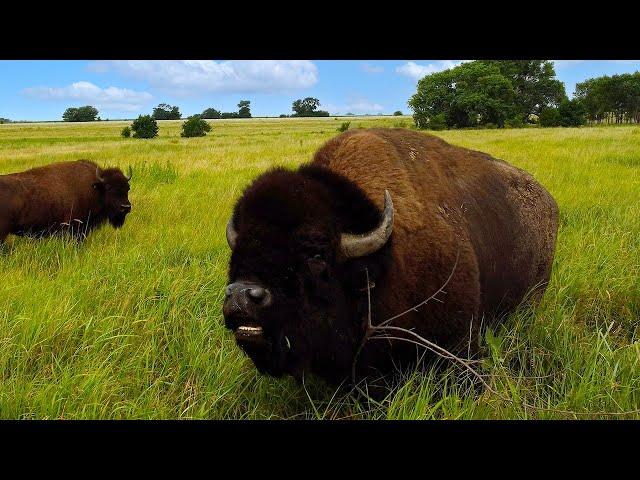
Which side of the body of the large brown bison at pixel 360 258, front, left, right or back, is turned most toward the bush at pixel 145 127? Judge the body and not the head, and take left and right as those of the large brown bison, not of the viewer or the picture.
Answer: right

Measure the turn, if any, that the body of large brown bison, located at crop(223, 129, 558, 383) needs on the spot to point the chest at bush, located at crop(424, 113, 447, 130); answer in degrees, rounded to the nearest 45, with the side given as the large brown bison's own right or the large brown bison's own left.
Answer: approximately 135° to the large brown bison's own right

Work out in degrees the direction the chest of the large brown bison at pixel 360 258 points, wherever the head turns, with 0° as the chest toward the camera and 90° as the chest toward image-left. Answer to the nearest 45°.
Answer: approximately 45°

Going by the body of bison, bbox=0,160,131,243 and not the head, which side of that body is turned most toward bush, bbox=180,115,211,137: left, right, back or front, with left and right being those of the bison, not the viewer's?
left

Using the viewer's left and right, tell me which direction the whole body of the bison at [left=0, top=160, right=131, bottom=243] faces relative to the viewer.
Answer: facing to the right of the viewer

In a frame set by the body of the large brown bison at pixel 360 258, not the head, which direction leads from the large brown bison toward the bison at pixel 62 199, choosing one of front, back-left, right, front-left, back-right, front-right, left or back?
right

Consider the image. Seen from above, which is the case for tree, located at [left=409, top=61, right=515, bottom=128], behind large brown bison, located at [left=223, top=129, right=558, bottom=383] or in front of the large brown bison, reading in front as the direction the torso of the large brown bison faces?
behind

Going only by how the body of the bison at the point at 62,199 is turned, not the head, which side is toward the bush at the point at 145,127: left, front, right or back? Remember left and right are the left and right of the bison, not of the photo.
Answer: left

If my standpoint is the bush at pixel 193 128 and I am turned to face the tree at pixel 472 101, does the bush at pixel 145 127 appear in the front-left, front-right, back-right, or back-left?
back-left

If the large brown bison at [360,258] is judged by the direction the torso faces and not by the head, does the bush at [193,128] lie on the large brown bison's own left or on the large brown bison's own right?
on the large brown bison's own right

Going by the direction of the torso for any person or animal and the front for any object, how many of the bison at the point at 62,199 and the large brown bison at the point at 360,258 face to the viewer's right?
1

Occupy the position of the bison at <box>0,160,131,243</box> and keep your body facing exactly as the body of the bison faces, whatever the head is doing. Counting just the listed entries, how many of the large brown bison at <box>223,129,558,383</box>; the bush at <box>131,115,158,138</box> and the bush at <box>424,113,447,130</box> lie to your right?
1

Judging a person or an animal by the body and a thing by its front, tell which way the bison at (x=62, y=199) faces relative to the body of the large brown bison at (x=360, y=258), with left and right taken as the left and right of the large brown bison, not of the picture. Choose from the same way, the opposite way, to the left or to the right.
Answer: the opposite way
